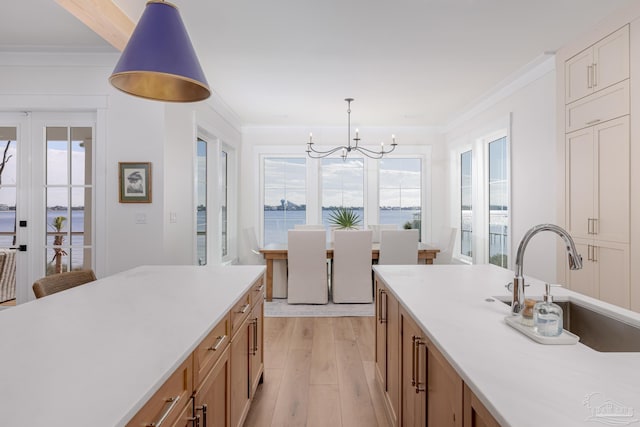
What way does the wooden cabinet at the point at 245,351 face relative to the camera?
to the viewer's right

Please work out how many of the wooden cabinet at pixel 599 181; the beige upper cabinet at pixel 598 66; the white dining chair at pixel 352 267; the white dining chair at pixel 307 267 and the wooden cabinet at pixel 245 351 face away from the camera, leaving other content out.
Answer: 2

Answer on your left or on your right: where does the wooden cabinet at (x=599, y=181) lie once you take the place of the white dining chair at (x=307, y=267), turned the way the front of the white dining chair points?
on your right

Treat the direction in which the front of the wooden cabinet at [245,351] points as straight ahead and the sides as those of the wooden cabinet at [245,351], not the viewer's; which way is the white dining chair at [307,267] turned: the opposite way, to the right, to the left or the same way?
to the left

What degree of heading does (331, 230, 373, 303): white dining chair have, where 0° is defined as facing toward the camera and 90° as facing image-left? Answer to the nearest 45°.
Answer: approximately 180°

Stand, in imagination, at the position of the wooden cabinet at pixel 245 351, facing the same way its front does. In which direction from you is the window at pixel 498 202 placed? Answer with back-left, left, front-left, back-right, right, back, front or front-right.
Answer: front-left

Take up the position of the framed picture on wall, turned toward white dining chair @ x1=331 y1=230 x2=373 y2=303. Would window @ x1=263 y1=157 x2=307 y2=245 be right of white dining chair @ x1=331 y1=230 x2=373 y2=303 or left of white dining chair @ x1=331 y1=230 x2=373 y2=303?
left

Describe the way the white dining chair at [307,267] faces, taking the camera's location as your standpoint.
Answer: facing away from the viewer

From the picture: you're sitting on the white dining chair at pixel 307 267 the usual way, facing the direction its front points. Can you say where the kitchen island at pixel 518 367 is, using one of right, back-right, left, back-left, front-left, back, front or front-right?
back

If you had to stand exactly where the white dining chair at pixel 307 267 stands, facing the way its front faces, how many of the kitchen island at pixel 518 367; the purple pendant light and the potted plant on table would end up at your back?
2

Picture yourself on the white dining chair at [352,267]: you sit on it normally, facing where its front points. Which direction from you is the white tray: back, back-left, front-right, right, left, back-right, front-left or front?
back

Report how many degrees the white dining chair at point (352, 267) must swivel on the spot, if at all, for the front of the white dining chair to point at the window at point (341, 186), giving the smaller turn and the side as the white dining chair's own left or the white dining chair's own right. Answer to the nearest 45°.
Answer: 0° — it already faces it

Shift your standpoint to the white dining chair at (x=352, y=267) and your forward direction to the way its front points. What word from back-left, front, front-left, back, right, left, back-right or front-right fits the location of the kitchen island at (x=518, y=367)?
back

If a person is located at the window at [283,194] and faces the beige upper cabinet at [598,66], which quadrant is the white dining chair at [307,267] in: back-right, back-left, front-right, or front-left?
front-right

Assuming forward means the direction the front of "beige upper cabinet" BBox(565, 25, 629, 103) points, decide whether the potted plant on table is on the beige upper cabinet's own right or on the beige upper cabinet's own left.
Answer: on the beige upper cabinet's own right

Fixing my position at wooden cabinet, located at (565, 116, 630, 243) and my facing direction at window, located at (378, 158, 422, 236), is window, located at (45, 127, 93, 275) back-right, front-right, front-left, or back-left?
front-left

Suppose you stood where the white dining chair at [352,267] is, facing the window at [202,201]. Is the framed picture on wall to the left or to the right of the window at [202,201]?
left
